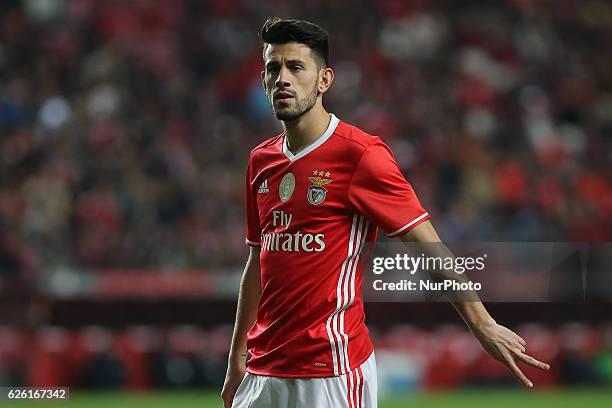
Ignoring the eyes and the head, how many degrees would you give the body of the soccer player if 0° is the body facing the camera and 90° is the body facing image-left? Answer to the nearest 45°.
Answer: approximately 45°
